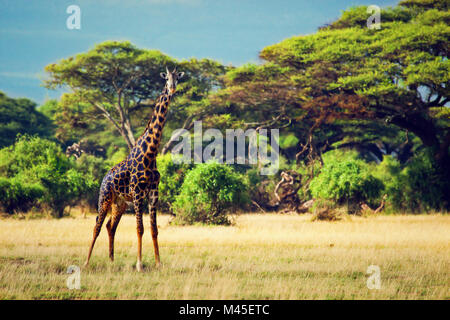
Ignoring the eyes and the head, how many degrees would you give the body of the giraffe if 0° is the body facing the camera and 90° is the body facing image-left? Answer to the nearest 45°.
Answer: approximately 315°

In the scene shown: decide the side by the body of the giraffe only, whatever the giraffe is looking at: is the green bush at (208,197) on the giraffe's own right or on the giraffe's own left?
on the giraffe's own left

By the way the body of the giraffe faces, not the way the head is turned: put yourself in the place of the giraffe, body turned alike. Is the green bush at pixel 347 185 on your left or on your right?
on your left

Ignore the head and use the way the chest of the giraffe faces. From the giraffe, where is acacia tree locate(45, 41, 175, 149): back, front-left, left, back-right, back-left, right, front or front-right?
back-left

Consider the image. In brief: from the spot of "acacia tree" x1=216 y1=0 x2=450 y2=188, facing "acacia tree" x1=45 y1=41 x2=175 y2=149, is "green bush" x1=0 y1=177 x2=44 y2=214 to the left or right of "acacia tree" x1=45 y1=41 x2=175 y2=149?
left

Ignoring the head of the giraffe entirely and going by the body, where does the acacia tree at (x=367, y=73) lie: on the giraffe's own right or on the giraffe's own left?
on the giraffe's own left

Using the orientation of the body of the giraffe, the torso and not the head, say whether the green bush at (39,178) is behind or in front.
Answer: behind

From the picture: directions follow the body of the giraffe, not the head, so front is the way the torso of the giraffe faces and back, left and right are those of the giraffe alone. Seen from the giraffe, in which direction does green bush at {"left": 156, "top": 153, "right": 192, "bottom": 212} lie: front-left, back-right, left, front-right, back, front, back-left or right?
back-left

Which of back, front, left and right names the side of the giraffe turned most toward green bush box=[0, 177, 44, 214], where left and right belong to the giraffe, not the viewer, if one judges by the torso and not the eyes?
back
